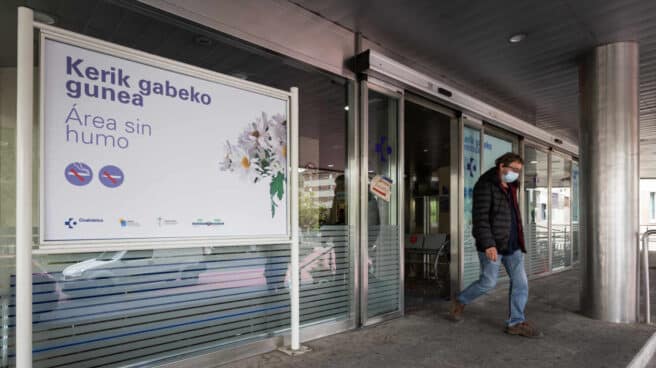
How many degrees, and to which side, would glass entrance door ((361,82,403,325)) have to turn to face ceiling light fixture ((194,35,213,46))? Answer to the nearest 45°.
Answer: approximately 90° to its right

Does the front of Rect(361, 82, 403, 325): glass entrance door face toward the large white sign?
no

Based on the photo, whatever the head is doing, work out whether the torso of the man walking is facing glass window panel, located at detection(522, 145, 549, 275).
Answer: no

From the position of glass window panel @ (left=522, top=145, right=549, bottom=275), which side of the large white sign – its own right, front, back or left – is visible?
left

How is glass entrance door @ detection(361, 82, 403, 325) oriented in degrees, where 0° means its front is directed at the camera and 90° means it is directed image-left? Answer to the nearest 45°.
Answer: approximately 315°

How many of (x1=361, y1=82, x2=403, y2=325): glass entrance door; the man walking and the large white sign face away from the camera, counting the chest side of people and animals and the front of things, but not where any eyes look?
0

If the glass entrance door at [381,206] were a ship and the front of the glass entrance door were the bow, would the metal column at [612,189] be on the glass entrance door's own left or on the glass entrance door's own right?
on the glass entrance door's own left

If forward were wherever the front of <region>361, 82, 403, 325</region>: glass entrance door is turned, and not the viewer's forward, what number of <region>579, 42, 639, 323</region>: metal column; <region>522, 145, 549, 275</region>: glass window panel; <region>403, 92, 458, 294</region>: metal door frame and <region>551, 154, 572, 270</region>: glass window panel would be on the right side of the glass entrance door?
0

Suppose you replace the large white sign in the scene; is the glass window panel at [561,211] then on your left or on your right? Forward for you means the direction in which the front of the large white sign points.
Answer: on your left
